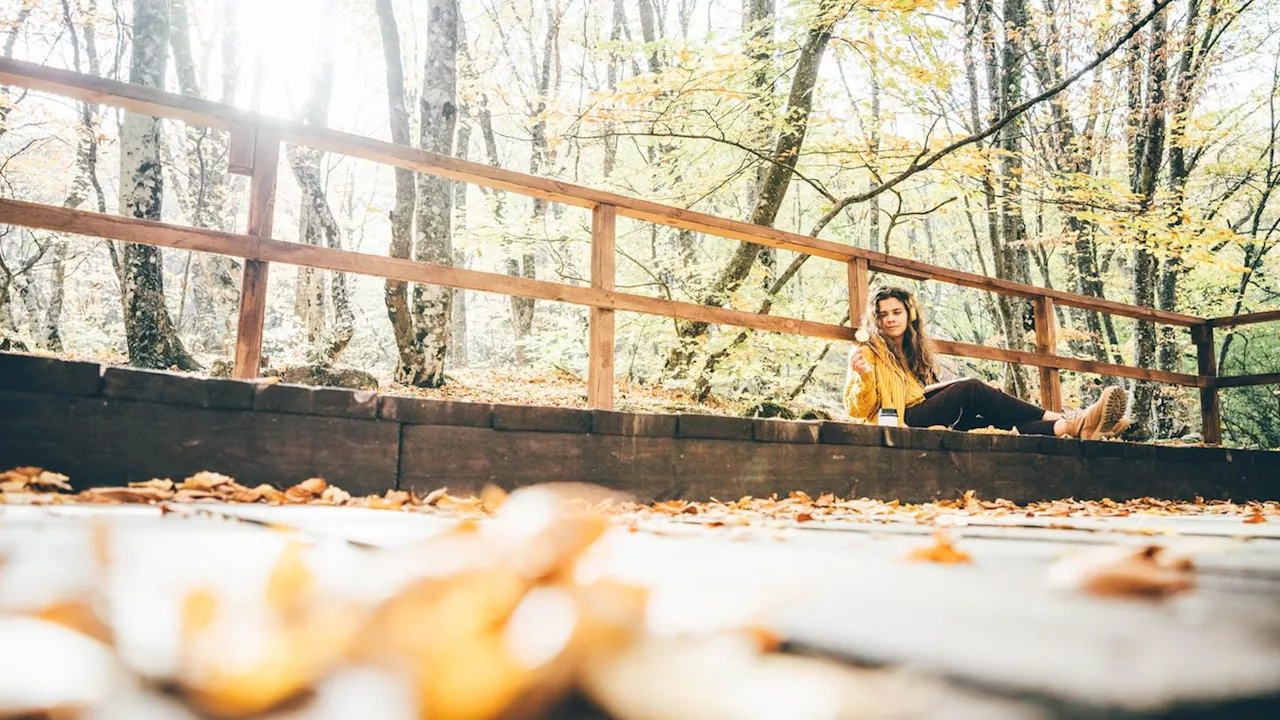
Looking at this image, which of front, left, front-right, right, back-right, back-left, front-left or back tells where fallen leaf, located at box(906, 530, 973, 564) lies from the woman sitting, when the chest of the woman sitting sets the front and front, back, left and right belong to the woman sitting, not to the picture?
front-right

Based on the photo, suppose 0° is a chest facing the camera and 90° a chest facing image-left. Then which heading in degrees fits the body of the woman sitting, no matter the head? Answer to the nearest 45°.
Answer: approximately 315°

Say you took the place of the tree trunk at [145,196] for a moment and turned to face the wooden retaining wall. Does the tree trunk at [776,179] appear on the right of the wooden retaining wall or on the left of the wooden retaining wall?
left

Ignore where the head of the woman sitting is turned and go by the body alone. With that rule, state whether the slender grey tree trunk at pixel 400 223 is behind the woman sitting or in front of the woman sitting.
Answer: behind

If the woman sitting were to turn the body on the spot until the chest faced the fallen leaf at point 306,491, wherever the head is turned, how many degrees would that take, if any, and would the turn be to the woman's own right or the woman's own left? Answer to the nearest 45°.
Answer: approximately 90° to the woman's own right
